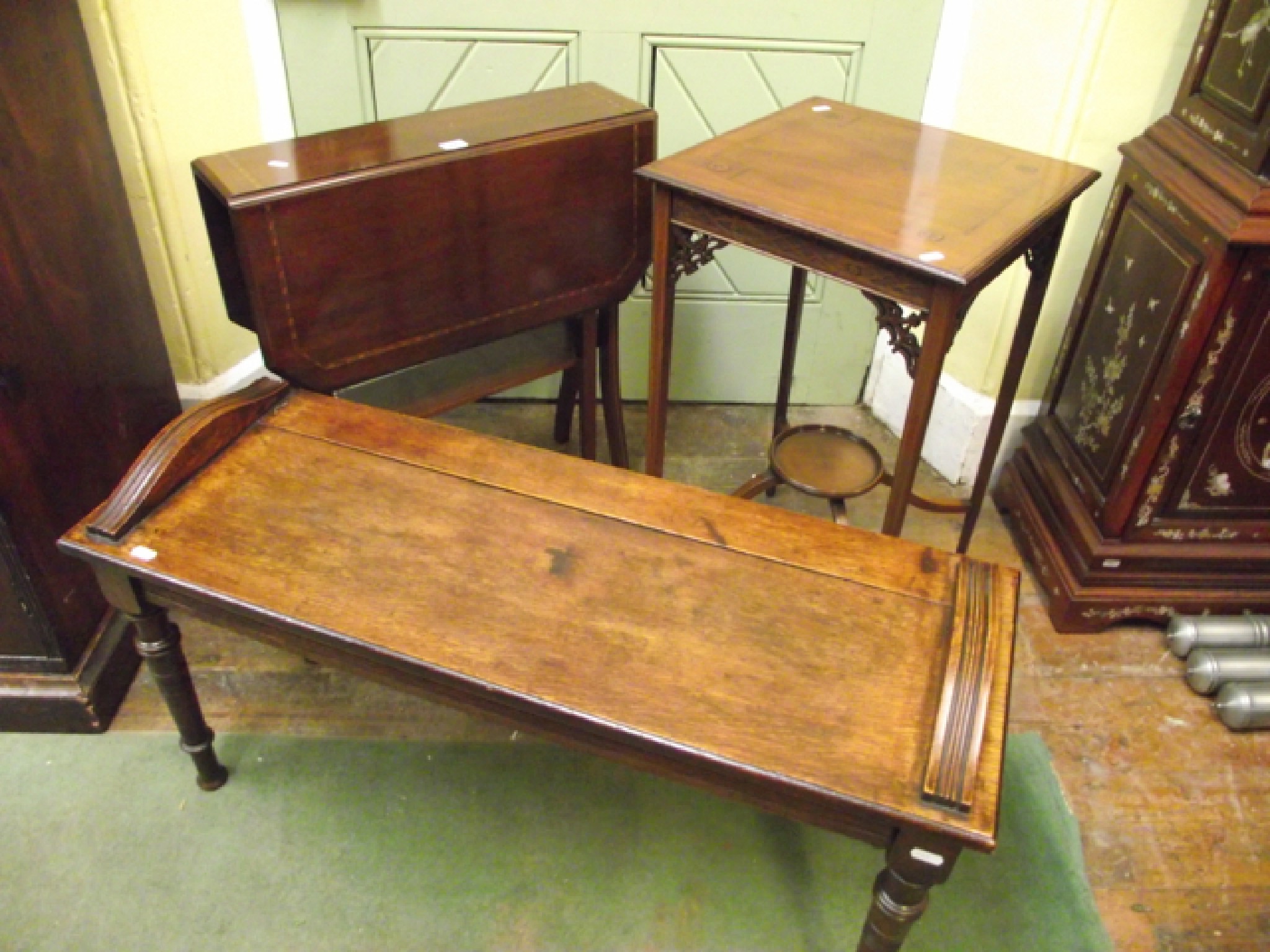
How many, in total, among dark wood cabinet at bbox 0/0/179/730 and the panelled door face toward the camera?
2

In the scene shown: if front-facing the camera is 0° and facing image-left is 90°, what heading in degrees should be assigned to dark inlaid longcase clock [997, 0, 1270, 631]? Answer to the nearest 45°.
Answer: approximately 0°

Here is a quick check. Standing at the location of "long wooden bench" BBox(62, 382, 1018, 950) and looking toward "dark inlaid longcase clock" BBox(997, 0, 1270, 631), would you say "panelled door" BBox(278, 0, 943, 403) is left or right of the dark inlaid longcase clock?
left

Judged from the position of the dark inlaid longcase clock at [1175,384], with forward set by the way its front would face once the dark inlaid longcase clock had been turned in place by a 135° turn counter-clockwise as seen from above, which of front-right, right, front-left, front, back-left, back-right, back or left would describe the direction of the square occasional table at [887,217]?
back

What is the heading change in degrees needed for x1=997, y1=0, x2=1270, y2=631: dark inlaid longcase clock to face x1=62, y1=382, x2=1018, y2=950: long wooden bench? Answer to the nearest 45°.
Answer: approximately 45° to its right

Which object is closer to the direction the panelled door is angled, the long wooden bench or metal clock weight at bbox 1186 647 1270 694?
the long wooden bench

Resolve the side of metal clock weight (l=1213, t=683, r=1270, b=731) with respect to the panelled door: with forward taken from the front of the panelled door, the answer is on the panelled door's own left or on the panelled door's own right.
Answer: on the panelled door's own left

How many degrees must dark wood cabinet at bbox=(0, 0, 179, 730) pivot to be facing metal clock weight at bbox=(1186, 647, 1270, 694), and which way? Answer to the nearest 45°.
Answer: approximately 45° to its left

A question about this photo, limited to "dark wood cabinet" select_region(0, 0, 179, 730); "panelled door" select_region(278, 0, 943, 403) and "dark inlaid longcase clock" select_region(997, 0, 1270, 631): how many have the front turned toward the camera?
3

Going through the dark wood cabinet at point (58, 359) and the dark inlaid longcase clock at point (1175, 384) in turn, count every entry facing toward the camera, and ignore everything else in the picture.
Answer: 2

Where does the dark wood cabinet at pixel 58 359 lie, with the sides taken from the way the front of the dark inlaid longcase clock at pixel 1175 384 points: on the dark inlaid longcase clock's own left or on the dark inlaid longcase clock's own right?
on the dark inlaid longcase clock's own right

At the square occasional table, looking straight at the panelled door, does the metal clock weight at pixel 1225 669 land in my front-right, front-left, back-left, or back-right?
back-right

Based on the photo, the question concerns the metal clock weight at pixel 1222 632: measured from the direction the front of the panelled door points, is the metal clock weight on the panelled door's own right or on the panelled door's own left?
on the panelled door's own left
